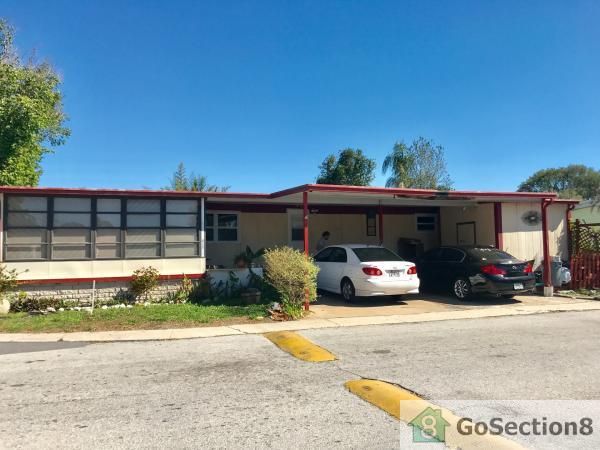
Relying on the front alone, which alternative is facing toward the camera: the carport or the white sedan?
the carport

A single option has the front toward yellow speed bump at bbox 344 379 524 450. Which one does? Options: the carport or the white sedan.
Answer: the carport

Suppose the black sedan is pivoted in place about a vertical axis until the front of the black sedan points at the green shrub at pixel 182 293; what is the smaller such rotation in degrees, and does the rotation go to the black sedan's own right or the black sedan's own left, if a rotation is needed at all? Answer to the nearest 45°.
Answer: approximately 45° to the black sedan's own left

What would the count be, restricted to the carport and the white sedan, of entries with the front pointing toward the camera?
1

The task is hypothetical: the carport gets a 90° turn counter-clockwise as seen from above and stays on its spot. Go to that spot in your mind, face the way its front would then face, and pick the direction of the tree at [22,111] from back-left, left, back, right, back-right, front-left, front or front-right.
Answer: back

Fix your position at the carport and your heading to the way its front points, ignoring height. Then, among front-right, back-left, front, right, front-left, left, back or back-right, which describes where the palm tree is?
back

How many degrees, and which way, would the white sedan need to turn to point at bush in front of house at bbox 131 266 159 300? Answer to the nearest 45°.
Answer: approximately 45° to its left

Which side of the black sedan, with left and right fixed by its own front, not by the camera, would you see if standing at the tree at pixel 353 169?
front

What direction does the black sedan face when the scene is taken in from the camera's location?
facing away from the viewer and to the left of the viewer

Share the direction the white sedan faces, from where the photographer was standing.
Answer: facing away from the viewer and to the left of the viewer

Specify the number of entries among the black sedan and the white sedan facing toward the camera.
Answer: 0

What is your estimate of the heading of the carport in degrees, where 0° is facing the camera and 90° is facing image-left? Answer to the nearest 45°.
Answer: approximately 0°

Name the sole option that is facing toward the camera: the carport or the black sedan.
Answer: the carport

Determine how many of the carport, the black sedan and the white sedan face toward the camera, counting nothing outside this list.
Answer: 1

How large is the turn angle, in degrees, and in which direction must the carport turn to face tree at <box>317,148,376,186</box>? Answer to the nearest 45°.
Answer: approximately 180°

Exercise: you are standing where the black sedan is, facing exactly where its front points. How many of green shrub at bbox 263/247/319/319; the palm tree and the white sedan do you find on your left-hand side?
2

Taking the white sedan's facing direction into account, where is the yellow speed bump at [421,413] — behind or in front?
behind

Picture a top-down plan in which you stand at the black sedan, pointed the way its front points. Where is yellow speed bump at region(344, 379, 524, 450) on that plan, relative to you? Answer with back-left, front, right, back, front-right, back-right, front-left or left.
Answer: back-left
